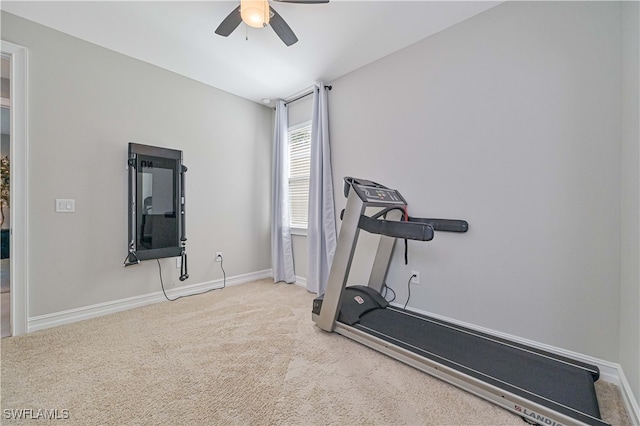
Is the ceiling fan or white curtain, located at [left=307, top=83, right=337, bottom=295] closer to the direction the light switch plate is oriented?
the ceiling fan

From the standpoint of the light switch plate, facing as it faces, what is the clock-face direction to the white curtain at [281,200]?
The white curtain is roughly at 9 o'clock from the light switch plate.

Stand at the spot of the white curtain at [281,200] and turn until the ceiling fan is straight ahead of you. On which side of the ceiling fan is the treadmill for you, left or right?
left

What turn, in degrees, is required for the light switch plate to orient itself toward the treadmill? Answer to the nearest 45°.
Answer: approximately 45° to its left

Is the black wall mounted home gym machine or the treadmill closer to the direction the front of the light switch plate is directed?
the treadmill

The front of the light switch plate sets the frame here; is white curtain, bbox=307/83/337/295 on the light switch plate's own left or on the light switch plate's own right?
on the light switch plate's own left

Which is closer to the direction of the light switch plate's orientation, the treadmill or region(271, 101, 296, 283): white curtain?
the treadmill

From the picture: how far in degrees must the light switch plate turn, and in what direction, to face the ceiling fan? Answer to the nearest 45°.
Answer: approximately 45° to its left

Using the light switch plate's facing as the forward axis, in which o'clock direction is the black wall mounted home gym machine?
The black wall mounted home gym machine is roughly at 9 o'clock from the light switch plate.

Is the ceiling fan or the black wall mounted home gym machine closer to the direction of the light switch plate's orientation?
the ceiling fan
